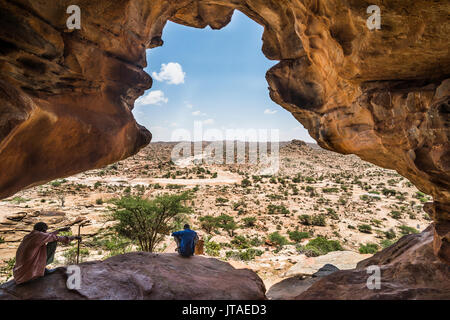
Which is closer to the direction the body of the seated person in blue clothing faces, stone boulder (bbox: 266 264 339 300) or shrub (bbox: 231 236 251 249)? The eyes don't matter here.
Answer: the shrub

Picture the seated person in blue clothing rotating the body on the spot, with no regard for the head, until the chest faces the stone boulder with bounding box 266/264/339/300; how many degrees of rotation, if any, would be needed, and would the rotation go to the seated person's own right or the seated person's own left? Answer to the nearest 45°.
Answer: approximately 90° to the seated person's own right

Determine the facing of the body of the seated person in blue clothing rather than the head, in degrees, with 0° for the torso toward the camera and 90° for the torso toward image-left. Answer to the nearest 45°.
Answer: approximately 180°

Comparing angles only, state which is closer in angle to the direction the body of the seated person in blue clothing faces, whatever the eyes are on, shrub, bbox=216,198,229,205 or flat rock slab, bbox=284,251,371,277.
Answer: the shrub

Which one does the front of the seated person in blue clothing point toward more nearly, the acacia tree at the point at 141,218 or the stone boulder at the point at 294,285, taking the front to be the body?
the acacia tree

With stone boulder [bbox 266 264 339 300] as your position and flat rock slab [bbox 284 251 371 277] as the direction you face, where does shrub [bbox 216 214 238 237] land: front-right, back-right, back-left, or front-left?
front-left

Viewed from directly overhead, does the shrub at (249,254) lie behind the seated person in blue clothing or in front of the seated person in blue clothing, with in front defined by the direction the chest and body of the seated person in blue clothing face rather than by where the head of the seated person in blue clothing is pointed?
in front

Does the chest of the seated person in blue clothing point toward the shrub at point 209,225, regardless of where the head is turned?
yes
